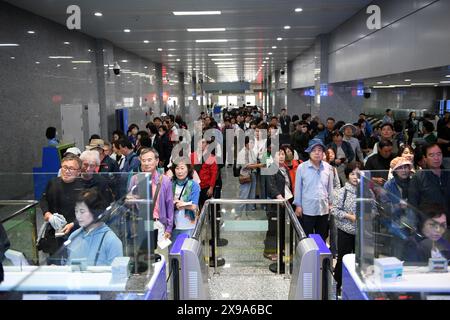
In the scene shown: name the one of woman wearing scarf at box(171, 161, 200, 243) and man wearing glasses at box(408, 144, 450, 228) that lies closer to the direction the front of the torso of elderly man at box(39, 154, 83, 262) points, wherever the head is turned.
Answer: the man wearing glasses

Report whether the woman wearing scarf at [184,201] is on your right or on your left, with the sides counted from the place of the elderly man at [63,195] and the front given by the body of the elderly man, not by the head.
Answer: on your left

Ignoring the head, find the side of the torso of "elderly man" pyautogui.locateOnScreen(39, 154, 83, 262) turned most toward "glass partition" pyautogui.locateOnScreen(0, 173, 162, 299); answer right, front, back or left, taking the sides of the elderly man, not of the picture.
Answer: front

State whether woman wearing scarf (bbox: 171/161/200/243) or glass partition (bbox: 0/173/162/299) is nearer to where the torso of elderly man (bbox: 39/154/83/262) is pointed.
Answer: the glass partition

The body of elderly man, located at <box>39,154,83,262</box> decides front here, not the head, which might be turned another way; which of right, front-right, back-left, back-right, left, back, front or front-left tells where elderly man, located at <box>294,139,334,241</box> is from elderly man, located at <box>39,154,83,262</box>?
left

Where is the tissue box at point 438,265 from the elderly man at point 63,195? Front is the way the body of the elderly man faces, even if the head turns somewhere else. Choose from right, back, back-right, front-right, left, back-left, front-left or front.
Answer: front-left

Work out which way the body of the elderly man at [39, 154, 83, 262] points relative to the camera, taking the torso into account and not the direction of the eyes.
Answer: toward the camera

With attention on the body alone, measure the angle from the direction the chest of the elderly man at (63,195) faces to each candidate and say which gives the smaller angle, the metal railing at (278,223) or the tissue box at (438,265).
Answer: the tissue box

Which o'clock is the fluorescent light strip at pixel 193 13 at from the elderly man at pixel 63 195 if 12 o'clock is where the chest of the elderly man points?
The fluorescent light strip is roughly at 7 o'clock from the elderly man.
